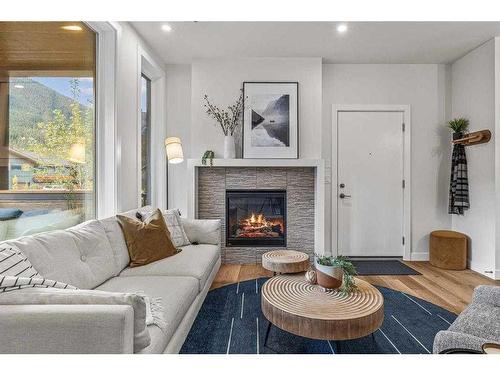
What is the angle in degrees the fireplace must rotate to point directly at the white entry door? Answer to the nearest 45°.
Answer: approximately 90° to its left

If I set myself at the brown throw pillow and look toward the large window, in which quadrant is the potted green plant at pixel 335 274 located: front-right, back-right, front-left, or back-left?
back-left

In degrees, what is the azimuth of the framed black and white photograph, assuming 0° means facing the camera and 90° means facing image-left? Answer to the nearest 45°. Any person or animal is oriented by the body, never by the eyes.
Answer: approximately 0°

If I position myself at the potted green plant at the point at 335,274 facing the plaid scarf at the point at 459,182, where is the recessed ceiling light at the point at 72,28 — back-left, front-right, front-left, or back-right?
back-left

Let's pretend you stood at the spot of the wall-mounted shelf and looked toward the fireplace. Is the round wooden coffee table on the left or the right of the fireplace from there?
left

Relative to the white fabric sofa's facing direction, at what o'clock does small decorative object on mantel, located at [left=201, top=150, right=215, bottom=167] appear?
The small decorative object on mantel is roughly at 10 o'clock from the white fabric sofa.

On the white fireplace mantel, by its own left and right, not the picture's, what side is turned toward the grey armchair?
front

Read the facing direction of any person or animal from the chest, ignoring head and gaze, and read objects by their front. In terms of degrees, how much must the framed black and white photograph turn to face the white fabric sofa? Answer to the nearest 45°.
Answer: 0° — it already faces it

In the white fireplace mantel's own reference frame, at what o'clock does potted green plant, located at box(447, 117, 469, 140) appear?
The potted green plant is roughly at 9 o'clock from the white fireplace mantel.

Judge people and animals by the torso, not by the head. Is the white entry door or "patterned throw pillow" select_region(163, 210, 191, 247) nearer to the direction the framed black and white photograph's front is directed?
the patterned throw pillow

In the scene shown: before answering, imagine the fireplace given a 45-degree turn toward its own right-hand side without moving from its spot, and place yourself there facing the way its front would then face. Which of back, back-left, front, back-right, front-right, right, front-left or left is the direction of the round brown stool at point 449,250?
back-left

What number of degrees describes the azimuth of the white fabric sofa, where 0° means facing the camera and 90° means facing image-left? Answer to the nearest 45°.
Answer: approximately 270°

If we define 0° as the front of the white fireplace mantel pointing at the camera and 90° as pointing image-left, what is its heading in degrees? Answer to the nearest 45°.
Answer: approximately 0°

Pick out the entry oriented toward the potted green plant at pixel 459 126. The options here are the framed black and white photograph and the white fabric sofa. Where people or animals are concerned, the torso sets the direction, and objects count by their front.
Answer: the white fabric sofa
